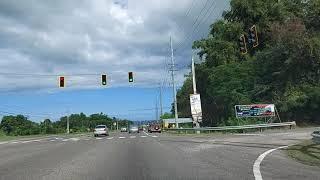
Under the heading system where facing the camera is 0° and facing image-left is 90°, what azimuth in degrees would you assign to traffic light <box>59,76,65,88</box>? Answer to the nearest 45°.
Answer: approximately 0°
